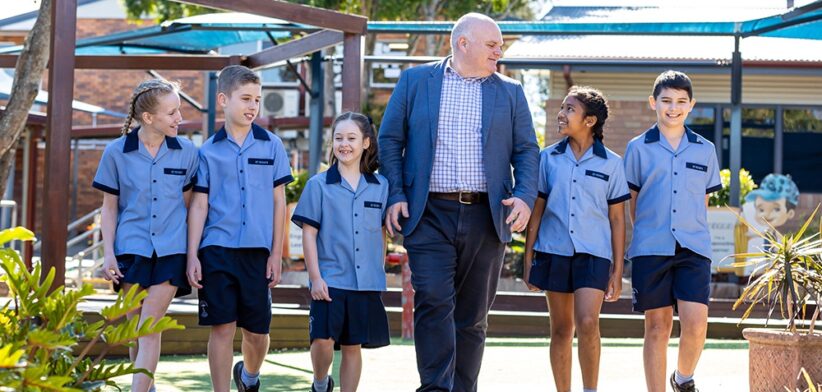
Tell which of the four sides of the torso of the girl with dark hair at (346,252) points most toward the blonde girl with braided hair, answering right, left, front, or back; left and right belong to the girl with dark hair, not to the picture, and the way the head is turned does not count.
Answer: right

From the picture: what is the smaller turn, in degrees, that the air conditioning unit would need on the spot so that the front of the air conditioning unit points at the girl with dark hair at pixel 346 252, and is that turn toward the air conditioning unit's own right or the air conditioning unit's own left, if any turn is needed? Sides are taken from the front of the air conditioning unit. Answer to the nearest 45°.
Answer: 0° — it already faces them

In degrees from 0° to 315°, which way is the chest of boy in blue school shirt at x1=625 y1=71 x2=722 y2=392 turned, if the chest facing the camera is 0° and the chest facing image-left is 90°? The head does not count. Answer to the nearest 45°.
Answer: approximately 0°

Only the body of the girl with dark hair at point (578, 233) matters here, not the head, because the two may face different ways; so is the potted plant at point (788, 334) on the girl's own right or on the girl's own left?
on the girl's own left

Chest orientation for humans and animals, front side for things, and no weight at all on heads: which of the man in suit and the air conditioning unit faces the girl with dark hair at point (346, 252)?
the air conditioning unit

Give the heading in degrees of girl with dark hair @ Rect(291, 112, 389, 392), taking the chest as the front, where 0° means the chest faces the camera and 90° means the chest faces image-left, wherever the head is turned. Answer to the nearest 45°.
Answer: approximately 0°

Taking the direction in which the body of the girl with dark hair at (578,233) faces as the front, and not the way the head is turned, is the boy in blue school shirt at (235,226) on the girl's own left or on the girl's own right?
on the girl's own right
